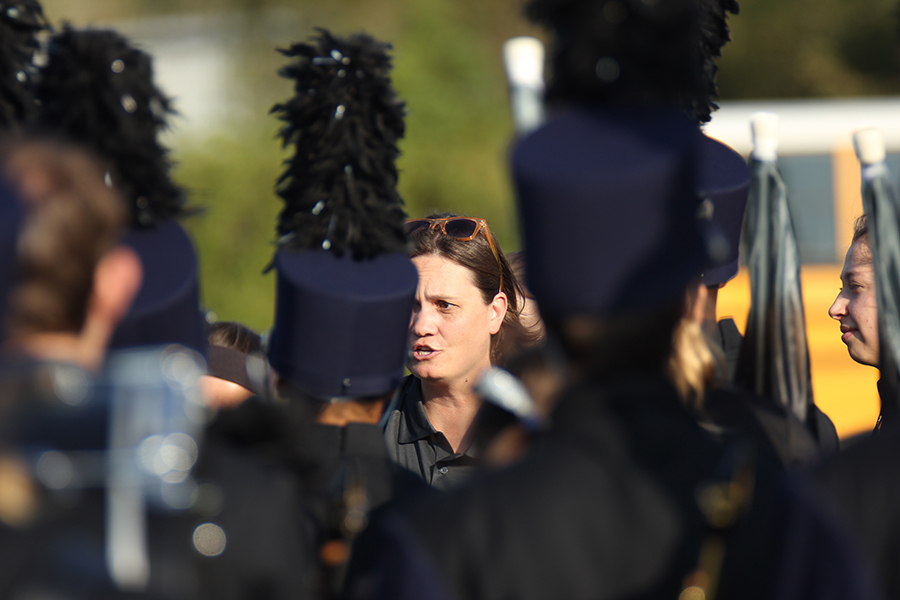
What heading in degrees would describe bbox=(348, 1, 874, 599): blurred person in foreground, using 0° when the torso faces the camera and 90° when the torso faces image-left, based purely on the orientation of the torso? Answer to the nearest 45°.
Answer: approximately 180°

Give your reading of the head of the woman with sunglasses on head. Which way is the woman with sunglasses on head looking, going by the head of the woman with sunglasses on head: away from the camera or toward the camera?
toward the camera

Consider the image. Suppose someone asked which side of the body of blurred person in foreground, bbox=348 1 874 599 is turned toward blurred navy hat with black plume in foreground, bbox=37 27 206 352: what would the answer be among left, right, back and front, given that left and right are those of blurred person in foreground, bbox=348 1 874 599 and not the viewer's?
left

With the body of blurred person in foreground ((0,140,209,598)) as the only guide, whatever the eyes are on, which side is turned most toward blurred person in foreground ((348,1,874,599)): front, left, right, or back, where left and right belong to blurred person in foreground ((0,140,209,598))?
right

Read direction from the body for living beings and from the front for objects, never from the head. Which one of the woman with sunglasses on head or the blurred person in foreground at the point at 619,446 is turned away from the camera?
the blurred person in foreground

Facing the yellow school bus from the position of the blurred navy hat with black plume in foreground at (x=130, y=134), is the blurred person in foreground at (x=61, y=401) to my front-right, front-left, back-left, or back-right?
back-right

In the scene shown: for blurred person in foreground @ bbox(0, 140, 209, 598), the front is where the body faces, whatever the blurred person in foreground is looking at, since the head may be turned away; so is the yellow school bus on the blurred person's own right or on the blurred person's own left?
on the blurred person's own right

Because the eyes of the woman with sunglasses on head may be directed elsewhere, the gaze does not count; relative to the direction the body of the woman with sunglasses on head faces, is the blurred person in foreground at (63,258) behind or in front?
in front

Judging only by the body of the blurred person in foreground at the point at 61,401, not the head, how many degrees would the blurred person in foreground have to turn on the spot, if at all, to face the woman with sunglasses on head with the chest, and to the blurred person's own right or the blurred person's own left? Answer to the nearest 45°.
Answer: approximately 45° to the blurred person's own right

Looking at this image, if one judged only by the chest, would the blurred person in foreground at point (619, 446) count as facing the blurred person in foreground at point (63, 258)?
no

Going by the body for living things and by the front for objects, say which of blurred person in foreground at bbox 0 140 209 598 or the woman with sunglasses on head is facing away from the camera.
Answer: the blurred person in foreground

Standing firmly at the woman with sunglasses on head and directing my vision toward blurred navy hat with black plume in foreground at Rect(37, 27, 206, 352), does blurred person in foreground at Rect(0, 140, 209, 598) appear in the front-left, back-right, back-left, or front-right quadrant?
front-left

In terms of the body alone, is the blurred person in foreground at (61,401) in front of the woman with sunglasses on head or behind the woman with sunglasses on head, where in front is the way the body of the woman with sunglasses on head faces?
in front

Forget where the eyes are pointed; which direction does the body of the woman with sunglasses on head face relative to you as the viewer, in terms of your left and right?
facing the viewer and to the left of the viewer

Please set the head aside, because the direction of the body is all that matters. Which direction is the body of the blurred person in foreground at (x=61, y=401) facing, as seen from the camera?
away from the camera

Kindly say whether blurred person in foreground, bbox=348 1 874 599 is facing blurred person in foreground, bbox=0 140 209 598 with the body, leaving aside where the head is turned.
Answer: no

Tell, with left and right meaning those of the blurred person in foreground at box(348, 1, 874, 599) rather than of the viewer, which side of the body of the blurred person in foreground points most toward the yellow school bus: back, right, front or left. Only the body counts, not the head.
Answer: front
